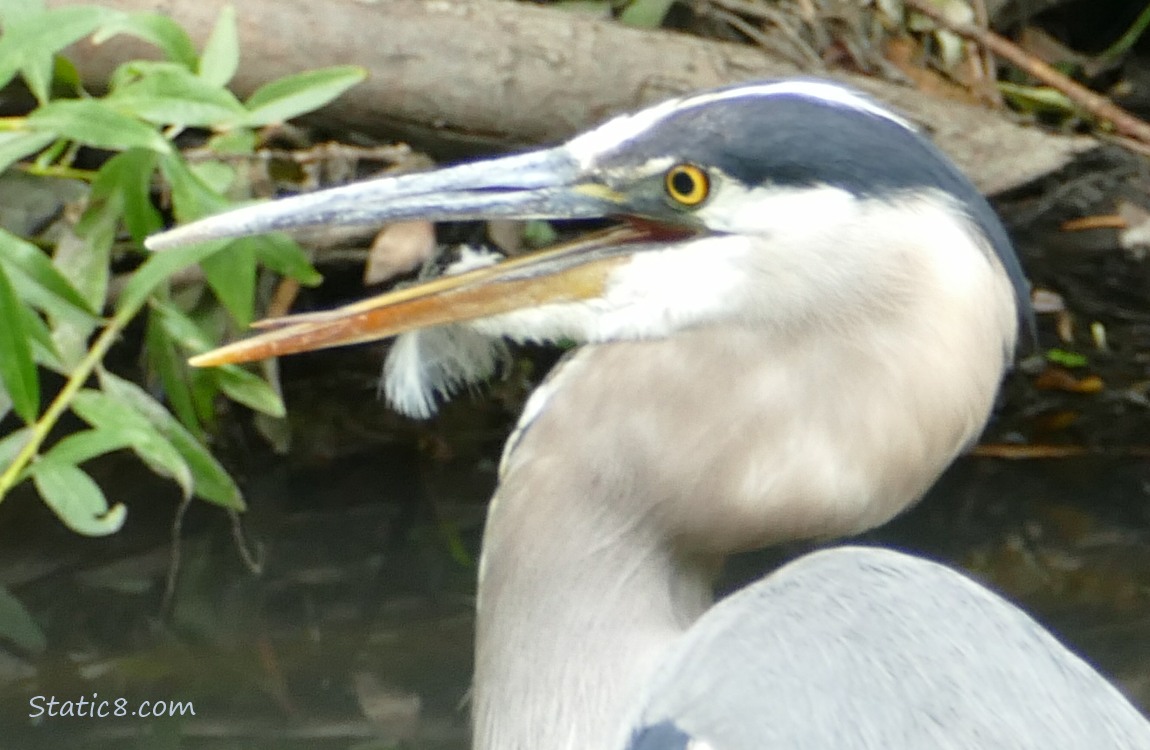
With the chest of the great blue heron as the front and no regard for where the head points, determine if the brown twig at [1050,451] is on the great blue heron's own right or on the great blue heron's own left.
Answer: on the great blue heron's own right

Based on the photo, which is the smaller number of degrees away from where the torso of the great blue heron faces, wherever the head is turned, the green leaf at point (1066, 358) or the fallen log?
the fallen log

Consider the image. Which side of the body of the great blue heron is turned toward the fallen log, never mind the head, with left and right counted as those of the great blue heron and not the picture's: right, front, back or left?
right

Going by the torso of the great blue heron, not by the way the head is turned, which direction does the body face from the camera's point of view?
to the viewer's left

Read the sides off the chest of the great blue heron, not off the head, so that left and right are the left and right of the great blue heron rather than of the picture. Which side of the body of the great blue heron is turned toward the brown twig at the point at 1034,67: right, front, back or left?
right

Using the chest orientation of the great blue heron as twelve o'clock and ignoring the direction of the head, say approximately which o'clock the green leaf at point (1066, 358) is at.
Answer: The green leaf is roughly at 4 o'clock from the great blue heron.
